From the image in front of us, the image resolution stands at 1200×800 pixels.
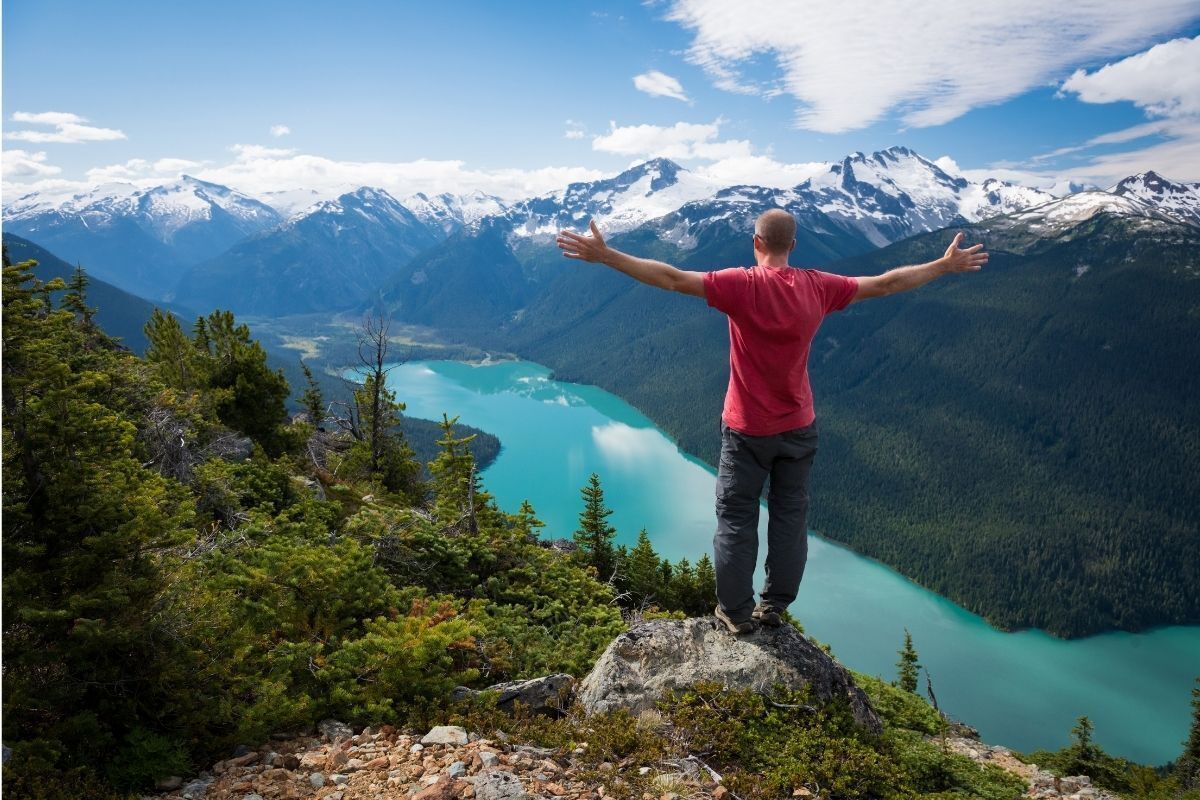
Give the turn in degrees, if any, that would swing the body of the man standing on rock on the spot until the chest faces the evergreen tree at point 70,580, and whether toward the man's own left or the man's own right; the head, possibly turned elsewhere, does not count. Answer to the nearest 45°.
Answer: approximately 135° to the man's own left

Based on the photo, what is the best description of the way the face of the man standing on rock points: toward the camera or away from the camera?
away from the camera

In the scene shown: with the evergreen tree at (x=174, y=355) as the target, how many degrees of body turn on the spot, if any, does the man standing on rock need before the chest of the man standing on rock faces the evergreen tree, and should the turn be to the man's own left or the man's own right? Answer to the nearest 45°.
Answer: approximately 45° to the man's own left

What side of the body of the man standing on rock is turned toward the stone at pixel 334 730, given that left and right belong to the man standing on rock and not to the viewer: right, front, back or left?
left

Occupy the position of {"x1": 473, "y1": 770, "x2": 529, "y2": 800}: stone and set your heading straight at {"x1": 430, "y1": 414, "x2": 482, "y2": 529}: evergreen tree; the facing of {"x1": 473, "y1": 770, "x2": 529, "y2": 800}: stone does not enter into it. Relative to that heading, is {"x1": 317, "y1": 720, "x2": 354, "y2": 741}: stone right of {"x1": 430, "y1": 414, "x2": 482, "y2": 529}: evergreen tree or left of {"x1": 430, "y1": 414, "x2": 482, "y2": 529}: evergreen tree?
left

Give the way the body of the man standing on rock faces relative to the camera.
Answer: away from the camera
